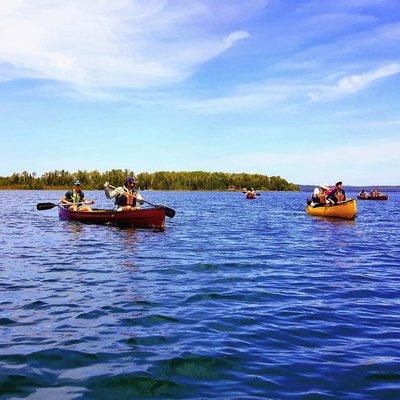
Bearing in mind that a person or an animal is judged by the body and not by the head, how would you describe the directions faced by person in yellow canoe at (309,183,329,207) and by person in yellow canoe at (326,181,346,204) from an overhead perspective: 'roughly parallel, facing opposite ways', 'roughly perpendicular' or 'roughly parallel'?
roughly parallel

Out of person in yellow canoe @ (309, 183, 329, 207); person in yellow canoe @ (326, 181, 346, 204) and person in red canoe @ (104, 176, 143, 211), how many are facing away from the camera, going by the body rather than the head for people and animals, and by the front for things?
0

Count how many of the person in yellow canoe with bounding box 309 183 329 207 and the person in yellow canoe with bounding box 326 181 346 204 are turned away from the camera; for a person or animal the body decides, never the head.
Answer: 0

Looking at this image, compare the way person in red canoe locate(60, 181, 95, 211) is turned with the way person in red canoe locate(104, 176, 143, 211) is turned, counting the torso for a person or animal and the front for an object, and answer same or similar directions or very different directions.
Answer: same or similar directions

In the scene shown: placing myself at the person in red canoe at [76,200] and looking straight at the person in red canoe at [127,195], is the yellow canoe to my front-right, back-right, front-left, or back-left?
front-left
